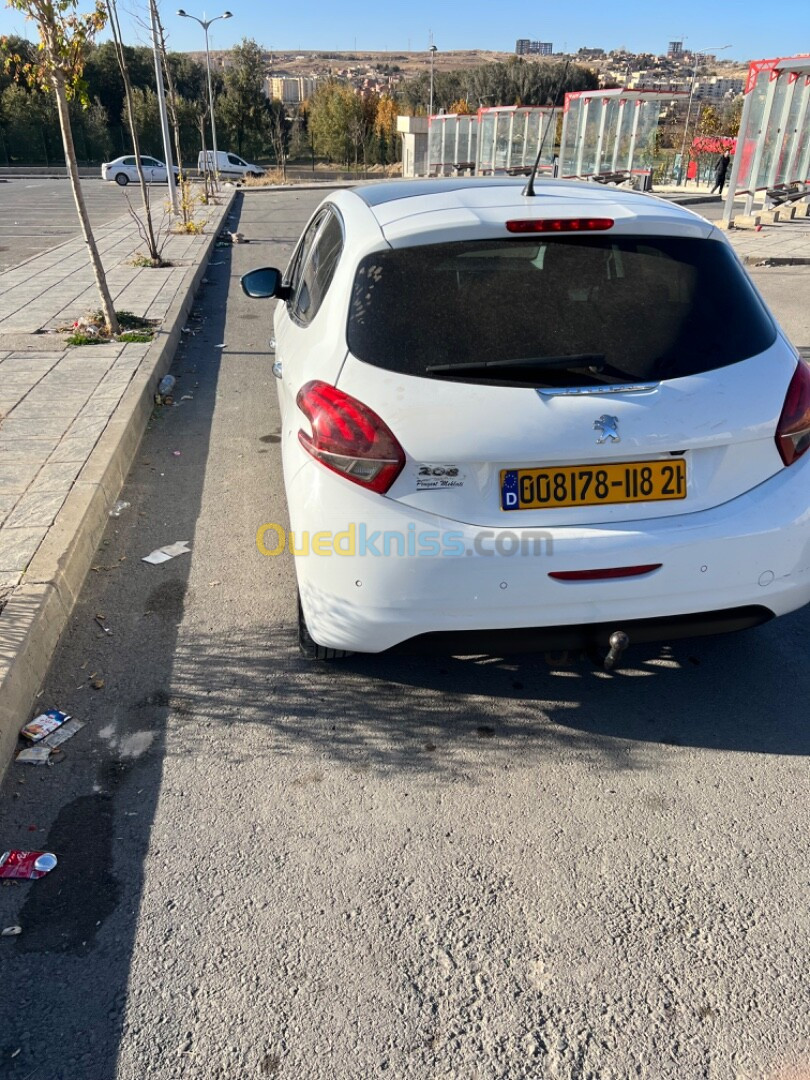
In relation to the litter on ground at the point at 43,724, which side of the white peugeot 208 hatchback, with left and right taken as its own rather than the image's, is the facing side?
left

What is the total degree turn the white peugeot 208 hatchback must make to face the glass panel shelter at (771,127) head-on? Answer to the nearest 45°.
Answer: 0° — it already faces it

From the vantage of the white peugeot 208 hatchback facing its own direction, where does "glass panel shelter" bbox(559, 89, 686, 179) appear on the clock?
The glass panel shelter is roughly at 12 o'clock from the white peugeot 208 hatchback.

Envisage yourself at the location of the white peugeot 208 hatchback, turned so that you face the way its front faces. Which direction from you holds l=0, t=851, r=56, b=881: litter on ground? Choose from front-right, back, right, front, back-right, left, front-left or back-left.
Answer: back-left

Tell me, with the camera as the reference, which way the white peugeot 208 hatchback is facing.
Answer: facing away from the viewer

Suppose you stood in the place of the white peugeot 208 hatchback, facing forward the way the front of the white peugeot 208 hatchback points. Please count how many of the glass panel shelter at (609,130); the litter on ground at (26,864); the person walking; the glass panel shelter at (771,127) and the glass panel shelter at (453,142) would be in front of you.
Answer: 4

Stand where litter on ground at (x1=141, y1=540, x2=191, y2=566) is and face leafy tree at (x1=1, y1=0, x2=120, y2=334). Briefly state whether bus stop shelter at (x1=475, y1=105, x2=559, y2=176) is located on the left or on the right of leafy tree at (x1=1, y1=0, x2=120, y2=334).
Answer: right

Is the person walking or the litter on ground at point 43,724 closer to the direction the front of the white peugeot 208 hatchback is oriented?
the person walking

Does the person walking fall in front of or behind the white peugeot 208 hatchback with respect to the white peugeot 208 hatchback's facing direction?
in front

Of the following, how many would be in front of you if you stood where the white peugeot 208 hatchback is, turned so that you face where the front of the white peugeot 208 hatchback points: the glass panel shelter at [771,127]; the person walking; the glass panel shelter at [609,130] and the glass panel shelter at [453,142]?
4

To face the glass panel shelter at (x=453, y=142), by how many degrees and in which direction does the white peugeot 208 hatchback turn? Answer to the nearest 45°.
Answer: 0° — it already faces it

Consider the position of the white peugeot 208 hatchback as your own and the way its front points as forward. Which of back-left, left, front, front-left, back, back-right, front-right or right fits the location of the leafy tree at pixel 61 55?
front-left
